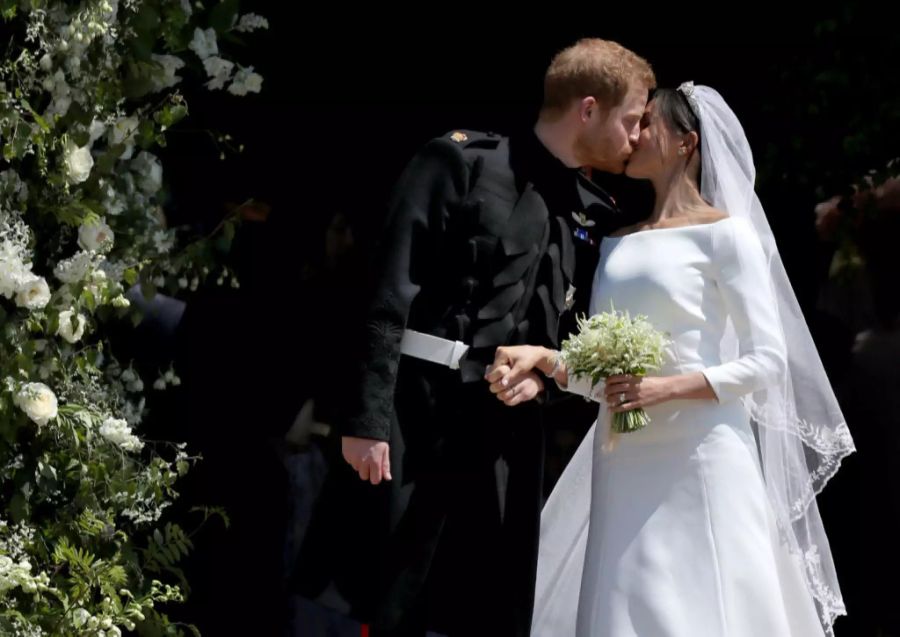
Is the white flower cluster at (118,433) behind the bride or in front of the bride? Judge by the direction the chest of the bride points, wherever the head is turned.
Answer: in front

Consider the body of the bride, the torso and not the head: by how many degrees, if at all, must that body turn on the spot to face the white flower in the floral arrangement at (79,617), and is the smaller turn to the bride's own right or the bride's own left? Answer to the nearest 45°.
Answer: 0° — they already face it

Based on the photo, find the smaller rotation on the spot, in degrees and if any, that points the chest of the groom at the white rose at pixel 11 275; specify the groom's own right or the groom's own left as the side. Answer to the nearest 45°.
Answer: approximately 135° to the groom's own right

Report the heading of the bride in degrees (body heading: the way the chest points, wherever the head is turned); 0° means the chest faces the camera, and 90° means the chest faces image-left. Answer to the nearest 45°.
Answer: approximately 45°

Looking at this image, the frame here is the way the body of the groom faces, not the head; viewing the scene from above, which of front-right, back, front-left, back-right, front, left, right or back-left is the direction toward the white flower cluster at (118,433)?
back-right

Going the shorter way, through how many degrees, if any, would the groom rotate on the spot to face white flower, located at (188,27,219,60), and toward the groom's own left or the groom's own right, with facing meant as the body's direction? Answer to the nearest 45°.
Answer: approximately 180°

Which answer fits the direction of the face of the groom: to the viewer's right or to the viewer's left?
to the viewer's right

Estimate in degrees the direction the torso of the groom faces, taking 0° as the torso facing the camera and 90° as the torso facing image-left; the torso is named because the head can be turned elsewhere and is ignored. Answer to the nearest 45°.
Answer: approximately 315°

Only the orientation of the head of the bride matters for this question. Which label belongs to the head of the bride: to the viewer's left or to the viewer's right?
to the viewer's left

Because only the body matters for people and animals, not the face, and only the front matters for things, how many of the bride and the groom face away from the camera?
0

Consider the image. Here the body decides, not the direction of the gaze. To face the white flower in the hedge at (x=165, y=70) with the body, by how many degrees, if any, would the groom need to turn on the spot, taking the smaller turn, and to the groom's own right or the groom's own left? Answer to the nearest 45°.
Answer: approximately 180°

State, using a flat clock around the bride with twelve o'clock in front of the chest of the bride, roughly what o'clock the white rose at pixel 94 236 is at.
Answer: The white rose is roughly at 1 o'clock from the bride.

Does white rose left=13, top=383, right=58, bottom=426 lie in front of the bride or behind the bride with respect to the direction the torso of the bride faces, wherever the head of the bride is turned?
in front
